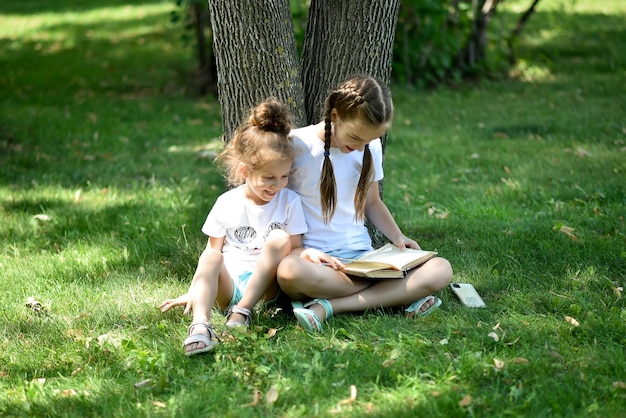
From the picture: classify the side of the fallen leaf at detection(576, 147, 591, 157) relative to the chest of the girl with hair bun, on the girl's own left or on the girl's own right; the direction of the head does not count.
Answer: on the girl's own left

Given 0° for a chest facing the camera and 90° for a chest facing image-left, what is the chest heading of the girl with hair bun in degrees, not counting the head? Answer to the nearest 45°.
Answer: approximately 0°

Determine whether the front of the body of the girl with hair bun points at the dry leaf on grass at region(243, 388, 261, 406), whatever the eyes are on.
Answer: yes

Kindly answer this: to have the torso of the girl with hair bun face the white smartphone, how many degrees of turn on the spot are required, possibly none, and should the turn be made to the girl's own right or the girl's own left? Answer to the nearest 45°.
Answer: approximately 90° to the girl's own left

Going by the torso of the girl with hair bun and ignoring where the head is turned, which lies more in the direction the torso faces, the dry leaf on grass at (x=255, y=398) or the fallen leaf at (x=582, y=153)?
the dry leaf on grass

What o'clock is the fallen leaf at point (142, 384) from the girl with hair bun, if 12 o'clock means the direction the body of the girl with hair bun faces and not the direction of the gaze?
The fallen leaf is roughly at 1 o'clock from the girl with hair bun.

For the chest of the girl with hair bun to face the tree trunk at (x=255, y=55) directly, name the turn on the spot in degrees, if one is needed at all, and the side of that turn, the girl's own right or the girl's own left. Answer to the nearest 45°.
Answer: approximately 180°

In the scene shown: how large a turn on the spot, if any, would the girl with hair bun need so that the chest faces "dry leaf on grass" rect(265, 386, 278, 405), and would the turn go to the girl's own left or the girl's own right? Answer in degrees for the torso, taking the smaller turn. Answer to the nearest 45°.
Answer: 0° — they already face it

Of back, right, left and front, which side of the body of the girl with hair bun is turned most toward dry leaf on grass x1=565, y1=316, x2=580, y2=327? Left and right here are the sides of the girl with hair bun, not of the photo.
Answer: left

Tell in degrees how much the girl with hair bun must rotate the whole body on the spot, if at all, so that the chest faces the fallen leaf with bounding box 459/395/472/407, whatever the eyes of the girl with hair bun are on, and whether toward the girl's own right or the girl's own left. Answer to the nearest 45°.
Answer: approximately 45° to the girl's own left

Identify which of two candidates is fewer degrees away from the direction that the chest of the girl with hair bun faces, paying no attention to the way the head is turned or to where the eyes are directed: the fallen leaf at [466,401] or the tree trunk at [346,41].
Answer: the fallen leaf
